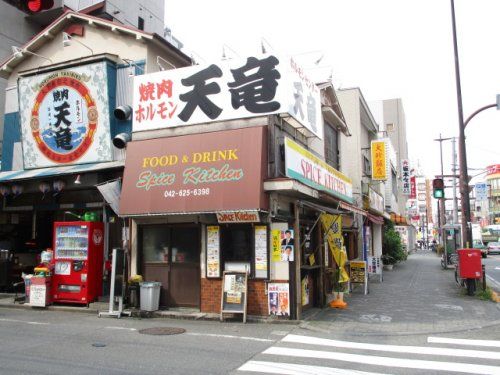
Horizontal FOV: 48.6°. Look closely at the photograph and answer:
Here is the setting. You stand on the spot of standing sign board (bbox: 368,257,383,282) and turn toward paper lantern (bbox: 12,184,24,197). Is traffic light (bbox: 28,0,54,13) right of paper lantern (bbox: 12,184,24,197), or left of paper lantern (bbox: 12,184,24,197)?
left

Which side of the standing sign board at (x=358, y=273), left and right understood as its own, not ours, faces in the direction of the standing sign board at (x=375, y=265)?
back

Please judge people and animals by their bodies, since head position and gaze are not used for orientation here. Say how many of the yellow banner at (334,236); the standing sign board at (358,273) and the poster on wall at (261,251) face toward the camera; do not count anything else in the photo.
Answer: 3
